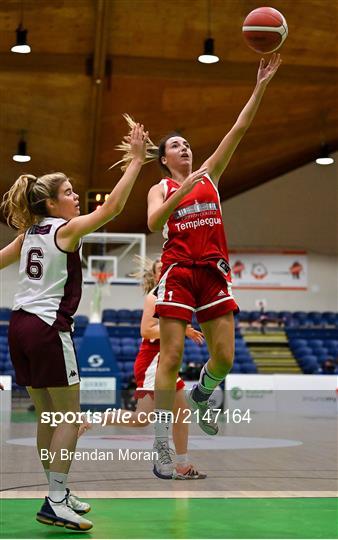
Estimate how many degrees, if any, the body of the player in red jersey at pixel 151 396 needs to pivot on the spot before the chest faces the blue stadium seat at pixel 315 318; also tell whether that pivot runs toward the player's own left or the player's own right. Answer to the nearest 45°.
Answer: approximately 90° to the player's own left

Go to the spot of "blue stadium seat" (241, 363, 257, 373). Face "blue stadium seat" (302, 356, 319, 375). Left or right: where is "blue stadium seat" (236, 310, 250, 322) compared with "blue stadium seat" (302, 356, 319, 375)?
left
